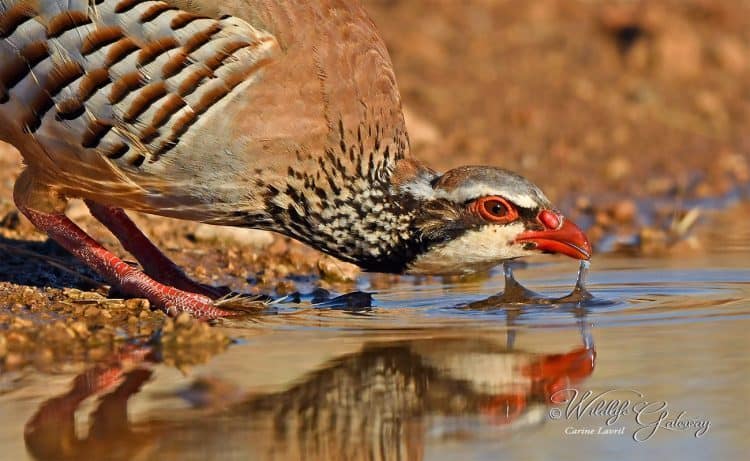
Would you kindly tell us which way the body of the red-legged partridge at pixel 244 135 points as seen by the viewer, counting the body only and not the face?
to the viewer's right
